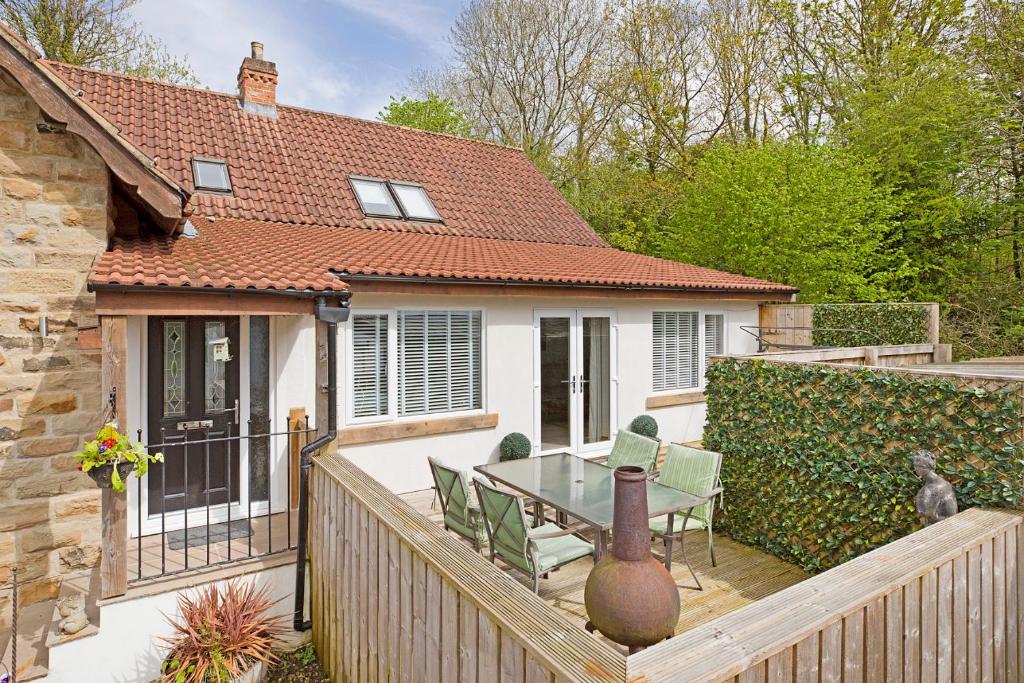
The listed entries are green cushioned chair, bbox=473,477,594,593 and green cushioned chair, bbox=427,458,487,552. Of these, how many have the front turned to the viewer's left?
0

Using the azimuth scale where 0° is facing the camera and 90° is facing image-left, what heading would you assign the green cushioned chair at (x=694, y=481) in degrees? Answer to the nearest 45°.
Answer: approximately 45°

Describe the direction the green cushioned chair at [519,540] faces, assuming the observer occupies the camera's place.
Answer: facing away from the viewer and to the right of the viewer

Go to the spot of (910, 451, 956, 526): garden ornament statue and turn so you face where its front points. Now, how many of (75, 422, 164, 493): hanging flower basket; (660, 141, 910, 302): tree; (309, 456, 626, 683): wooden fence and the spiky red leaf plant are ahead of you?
3

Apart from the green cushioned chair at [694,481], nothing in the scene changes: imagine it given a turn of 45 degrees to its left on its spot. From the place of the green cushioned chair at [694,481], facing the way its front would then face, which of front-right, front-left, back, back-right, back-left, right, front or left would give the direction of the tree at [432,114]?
back-right

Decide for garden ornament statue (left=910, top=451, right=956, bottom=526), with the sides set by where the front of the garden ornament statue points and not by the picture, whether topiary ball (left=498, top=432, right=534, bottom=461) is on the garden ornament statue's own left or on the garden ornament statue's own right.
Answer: on the garden ornament statue's own right

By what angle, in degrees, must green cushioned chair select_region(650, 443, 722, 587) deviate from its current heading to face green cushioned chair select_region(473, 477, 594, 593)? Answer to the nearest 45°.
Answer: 0° — it already faces it

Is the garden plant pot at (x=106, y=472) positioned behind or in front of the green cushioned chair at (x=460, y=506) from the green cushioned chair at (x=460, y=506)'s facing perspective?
behind

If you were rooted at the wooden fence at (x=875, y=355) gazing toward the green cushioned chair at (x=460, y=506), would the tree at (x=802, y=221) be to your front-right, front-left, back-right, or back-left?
back-right

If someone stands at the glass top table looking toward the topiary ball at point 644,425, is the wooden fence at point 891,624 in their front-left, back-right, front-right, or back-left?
back-right

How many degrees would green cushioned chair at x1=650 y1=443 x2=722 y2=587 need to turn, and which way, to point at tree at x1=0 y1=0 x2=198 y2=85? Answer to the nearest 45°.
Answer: approximately 45° to its right

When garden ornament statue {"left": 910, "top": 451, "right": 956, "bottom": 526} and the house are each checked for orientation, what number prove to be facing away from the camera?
0

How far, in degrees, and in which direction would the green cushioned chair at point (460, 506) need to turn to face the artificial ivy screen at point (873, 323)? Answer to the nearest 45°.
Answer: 0° — it already faces it

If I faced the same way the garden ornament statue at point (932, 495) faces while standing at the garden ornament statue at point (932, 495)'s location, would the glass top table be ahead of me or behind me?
ahead

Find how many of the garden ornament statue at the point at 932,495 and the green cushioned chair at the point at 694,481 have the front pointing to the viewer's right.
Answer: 0
